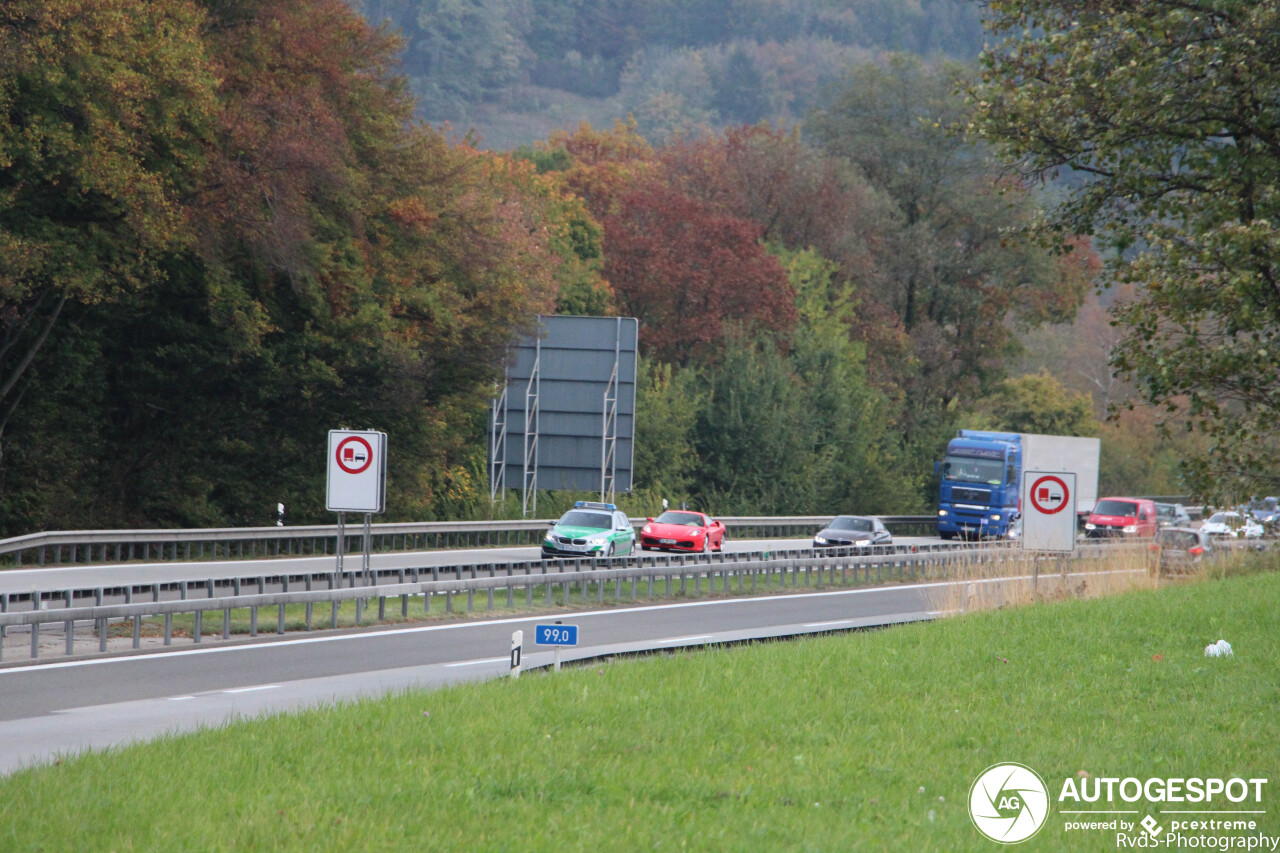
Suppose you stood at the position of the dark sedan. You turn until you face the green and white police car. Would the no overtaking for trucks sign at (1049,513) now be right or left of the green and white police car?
left

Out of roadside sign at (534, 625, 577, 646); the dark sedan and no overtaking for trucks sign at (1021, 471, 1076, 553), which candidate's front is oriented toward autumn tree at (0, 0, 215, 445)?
the dark sedan

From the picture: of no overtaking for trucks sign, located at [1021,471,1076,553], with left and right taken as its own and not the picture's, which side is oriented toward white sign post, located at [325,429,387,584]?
right

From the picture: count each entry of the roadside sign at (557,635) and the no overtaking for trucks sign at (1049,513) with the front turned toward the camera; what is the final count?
2

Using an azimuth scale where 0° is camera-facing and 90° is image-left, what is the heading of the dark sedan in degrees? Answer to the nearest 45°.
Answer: approximately 45°

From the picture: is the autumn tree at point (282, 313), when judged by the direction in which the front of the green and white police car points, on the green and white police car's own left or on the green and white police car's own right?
on the green and white police car's own right

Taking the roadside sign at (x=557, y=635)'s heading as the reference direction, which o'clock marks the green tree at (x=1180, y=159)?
The green tree is roughly at 8 o'clock from the roadside sign.

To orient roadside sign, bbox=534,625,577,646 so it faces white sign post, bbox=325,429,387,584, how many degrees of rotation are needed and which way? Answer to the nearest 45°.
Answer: approximately 180°

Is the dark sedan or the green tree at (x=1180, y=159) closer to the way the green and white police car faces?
the green tree
